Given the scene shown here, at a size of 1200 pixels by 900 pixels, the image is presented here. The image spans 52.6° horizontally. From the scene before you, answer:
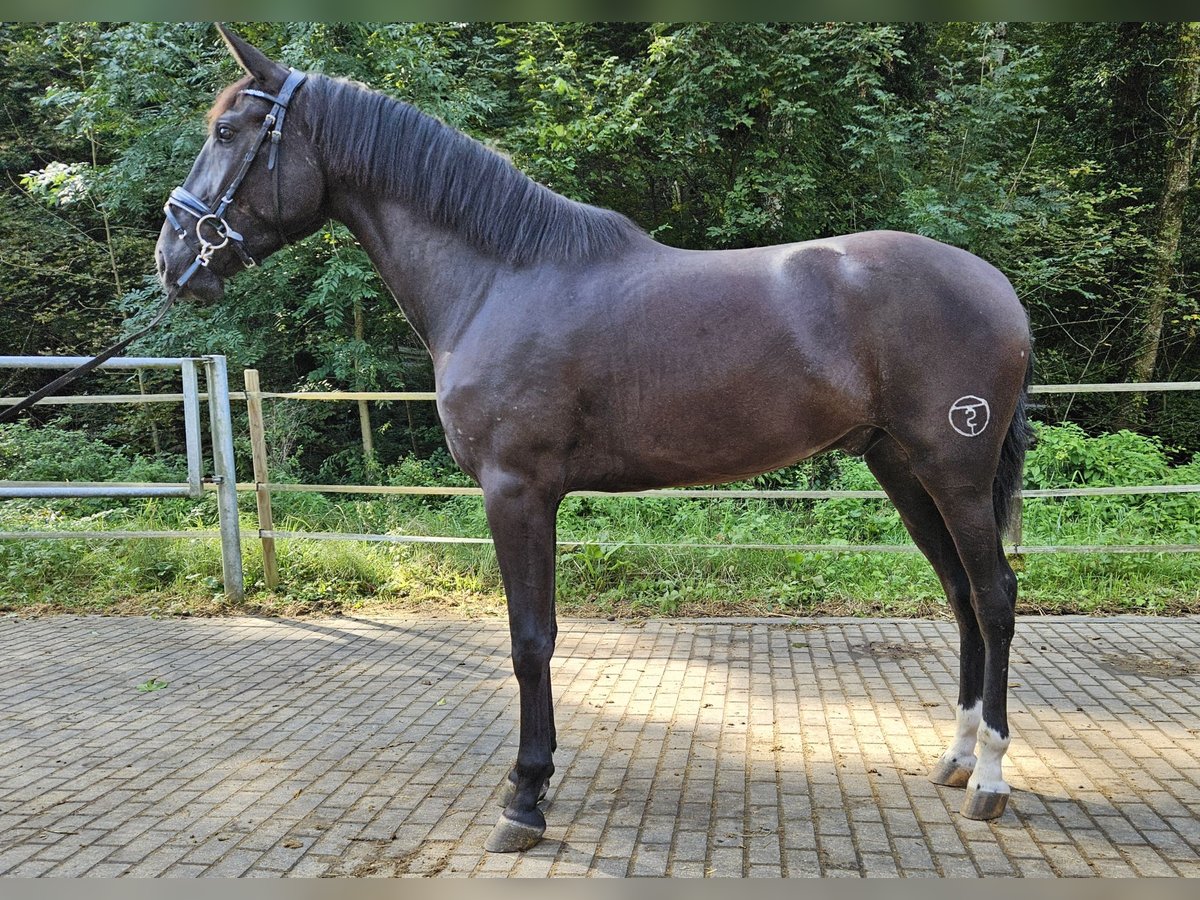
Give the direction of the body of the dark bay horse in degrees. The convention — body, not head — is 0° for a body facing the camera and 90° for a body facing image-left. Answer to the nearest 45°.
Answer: approximately 90°

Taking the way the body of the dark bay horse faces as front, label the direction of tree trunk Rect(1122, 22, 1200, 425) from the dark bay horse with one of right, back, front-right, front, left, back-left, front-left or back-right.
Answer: back-right
